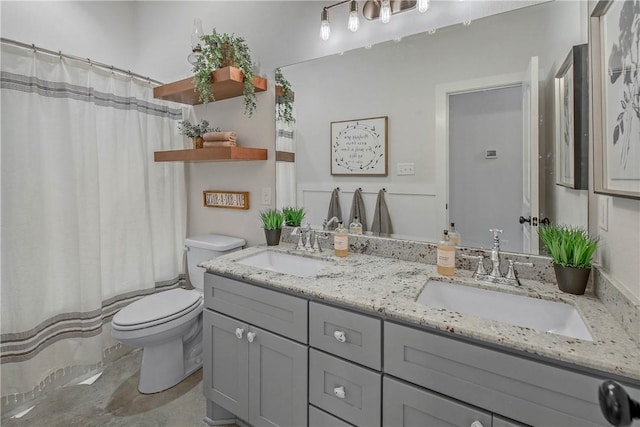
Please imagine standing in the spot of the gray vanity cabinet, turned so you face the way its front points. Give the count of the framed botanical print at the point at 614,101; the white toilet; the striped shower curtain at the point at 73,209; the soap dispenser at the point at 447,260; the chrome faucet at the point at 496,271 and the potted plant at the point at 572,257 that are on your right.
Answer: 2

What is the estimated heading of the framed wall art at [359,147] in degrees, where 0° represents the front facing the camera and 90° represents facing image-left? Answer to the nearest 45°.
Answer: approximately 45°

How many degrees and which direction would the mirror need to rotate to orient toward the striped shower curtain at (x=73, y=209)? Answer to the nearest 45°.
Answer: approximately 45° to its right

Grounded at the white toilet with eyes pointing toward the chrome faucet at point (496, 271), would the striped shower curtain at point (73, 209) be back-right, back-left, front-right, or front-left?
back-right

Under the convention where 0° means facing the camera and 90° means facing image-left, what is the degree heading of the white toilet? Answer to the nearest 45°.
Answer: approximately 45°

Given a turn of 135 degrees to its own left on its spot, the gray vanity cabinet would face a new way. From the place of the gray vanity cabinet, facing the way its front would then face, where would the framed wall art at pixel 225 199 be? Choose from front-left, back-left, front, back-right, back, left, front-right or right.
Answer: left

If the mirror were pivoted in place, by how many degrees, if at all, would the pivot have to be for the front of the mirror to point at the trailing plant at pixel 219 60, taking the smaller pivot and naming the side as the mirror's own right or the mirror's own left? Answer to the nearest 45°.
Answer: approximately 45° to the mirror's own right

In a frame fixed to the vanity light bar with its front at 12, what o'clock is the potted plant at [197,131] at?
The potted plant is roughly at 2 o'clock from the vanity light bar.
